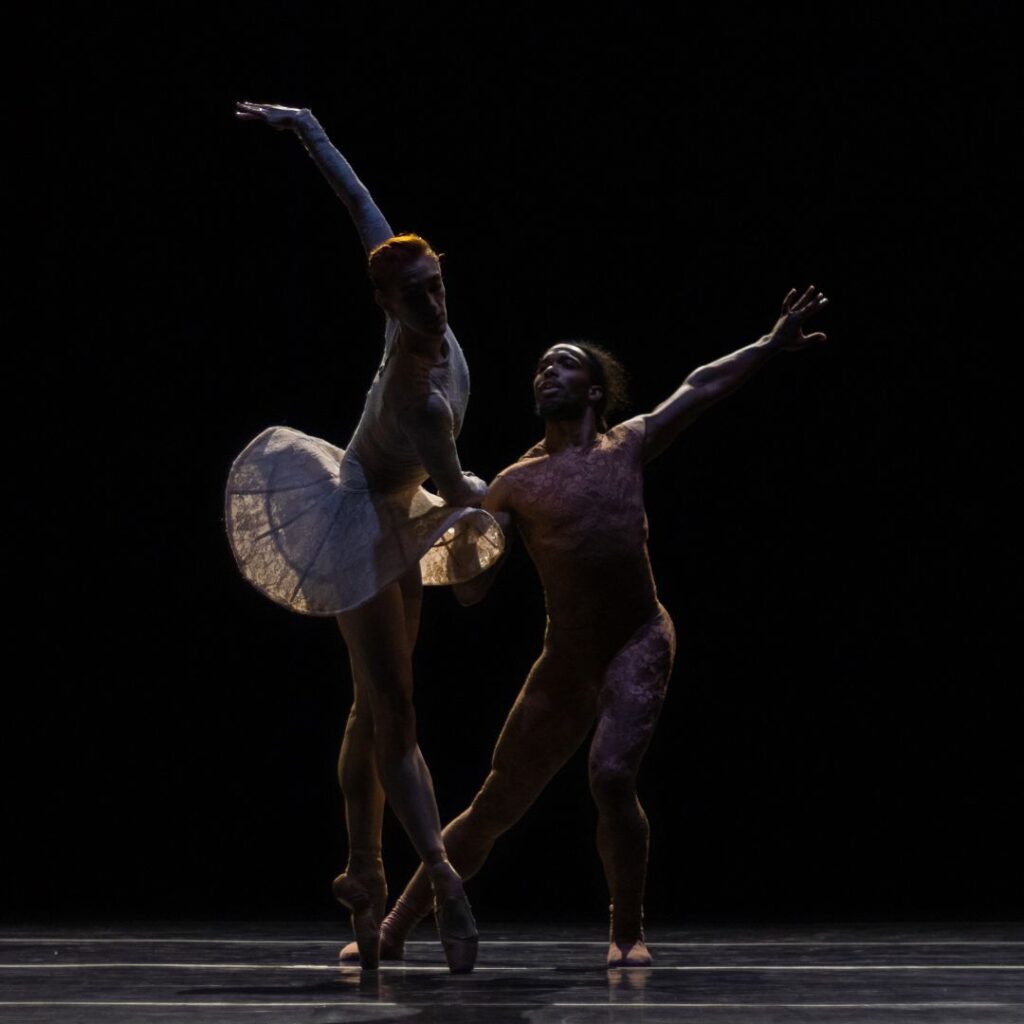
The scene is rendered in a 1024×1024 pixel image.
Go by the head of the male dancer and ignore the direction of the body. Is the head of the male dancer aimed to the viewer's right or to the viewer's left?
to the viewer's left

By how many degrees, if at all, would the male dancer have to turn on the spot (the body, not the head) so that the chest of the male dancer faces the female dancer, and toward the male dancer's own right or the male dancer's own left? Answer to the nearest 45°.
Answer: approximately 45° to the male dancer's own right

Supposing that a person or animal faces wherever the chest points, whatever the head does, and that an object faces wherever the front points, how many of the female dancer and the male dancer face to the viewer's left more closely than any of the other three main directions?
0
